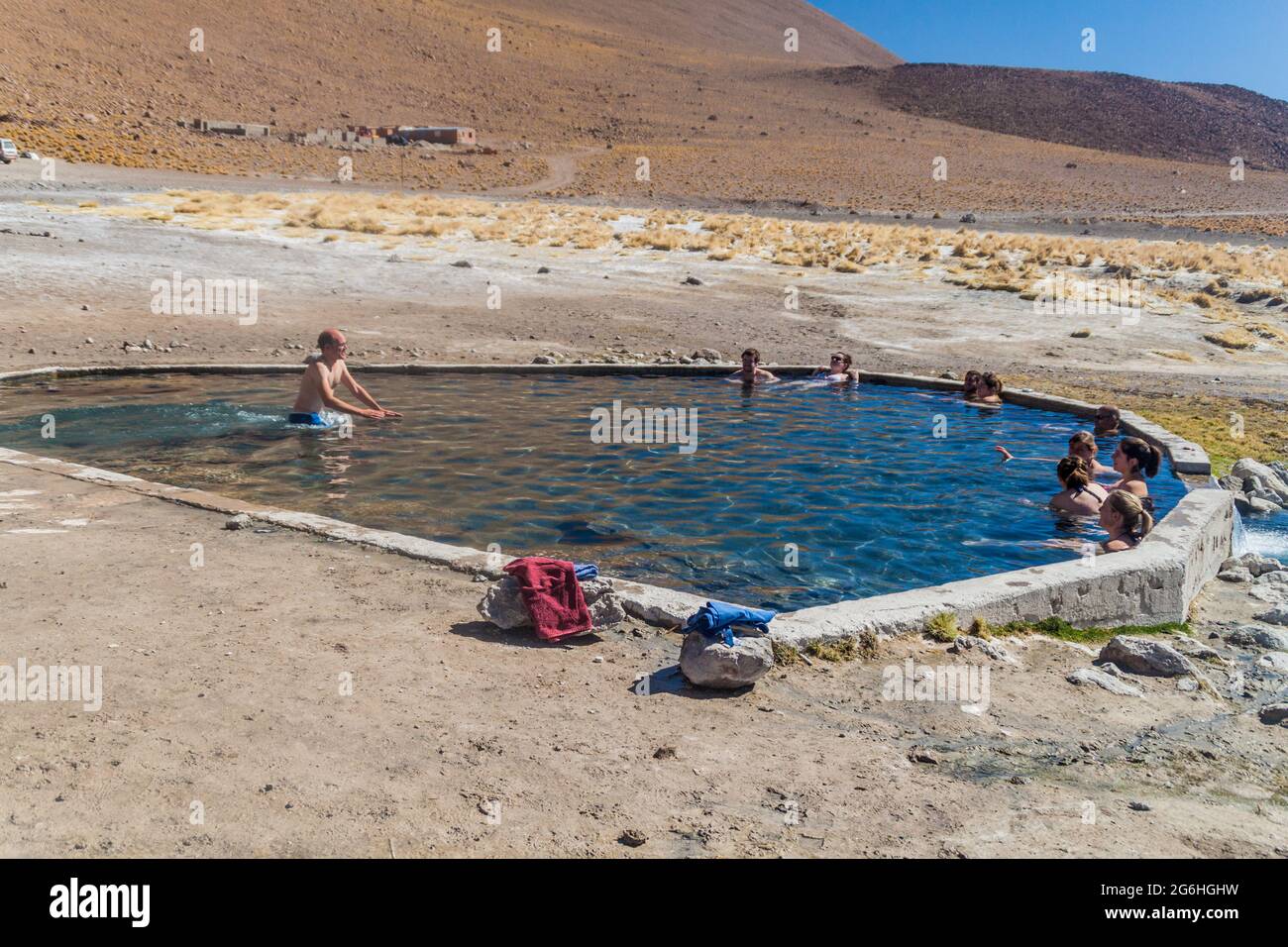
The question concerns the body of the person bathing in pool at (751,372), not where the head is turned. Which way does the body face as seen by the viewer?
toward the camera

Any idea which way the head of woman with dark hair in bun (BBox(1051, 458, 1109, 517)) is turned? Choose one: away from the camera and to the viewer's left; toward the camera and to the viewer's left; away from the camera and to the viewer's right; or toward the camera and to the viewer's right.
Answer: away from the camera and to the viewer's left

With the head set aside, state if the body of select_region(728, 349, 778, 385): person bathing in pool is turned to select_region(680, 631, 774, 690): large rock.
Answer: yes

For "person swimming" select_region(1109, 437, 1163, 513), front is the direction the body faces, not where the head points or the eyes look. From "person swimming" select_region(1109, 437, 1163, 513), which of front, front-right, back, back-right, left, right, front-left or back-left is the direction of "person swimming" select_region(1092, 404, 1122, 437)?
right

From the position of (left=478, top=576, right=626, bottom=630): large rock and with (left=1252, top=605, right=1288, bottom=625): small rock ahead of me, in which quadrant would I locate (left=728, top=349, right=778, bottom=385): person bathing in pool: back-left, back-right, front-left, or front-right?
front-left

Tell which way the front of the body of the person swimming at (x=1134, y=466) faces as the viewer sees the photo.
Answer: to the viewer's left

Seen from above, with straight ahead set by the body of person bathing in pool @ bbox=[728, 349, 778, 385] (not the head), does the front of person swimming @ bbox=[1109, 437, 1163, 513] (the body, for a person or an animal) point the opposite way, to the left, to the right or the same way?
to the right

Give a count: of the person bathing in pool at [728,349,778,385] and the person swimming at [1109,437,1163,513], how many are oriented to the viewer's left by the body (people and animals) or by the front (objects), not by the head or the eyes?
1

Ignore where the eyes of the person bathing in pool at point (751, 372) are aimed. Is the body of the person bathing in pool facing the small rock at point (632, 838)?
yes

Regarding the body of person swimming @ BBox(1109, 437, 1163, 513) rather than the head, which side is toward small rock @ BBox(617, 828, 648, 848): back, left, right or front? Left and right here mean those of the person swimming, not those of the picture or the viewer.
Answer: left
